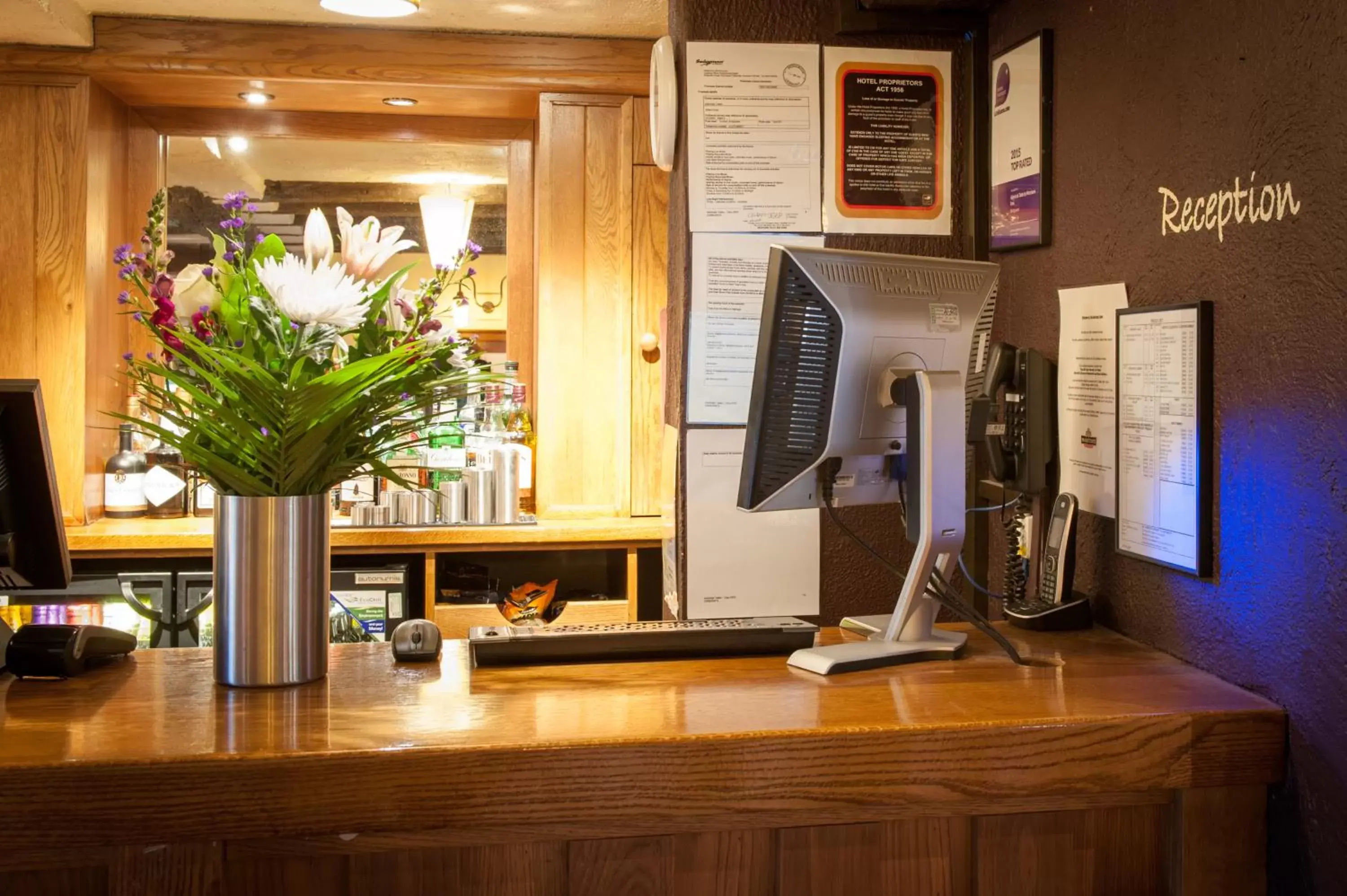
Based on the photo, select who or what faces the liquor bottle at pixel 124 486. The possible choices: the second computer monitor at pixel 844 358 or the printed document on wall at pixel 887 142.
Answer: the second computer monitor

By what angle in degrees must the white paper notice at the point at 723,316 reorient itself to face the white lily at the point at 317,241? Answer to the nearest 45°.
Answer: approximately 45° to its right

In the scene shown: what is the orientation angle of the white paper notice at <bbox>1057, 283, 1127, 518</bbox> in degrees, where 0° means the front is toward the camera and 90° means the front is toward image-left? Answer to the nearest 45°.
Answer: approximately 45°

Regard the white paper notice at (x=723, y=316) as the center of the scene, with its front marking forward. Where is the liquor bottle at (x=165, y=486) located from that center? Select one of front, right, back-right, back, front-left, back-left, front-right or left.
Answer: back-right

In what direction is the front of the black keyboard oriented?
away from the camera

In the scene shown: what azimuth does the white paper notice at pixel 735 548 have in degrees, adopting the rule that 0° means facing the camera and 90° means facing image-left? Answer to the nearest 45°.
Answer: approximately 0°
